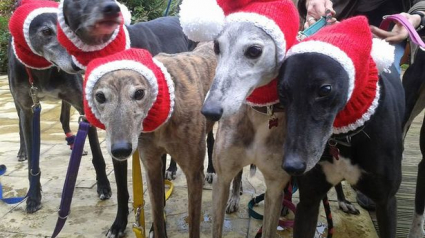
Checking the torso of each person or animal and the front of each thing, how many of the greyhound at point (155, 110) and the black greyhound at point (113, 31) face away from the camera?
0

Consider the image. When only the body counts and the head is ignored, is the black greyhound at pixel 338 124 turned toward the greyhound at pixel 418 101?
no

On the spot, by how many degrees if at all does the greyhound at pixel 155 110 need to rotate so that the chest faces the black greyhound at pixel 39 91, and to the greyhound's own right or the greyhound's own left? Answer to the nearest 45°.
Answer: approximately 90° to the greyhound's own right

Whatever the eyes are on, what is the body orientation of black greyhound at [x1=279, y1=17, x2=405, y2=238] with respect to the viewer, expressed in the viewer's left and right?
facing the viewer and to the left of the viewer

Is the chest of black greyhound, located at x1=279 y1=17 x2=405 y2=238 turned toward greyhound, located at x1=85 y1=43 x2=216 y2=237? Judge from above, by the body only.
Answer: no

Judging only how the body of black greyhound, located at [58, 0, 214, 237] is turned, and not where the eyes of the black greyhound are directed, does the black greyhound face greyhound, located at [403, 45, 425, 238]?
no

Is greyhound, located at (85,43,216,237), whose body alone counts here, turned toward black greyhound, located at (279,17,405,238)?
no

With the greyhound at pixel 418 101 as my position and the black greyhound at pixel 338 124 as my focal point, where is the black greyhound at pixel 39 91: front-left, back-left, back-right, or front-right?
front-right

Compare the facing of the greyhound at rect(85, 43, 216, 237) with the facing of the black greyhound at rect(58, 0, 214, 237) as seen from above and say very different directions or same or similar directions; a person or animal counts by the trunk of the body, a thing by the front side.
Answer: same or similar directions

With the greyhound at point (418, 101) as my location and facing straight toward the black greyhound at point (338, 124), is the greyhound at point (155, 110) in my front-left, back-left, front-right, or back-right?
front-right

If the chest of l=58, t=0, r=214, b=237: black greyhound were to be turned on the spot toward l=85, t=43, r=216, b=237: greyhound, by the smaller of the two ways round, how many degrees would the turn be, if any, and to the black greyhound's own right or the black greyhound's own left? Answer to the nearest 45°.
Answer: approximately 45° to the black greyhound's own left

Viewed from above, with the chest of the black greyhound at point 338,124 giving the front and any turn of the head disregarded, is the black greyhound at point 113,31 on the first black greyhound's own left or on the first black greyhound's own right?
on the first black greyhound's own right
